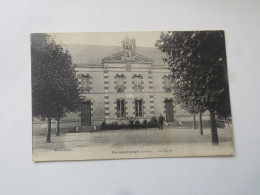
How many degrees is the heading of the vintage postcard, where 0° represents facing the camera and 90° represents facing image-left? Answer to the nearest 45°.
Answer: approximately 0°
